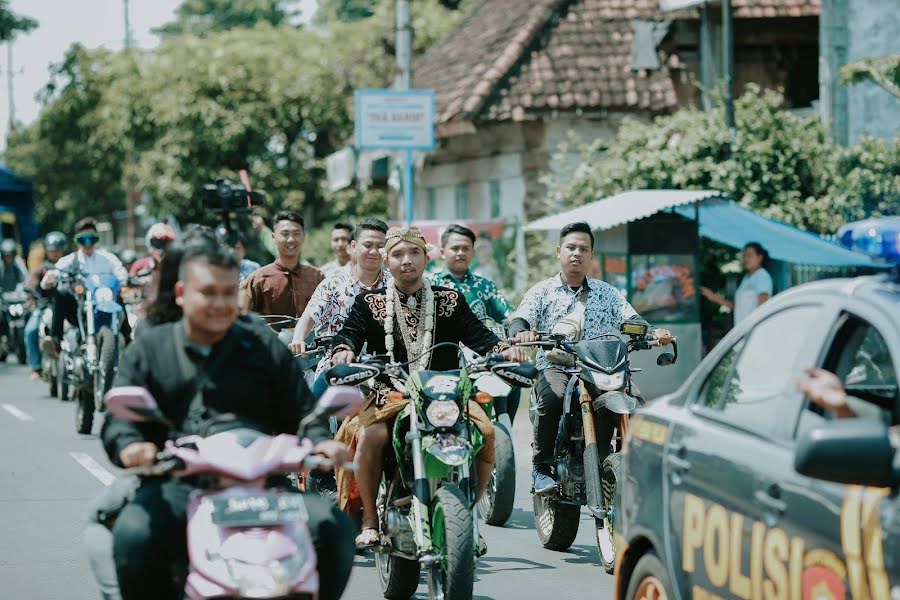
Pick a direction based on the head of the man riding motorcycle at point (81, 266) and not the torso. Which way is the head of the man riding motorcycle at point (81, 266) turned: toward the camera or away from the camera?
toward the camera

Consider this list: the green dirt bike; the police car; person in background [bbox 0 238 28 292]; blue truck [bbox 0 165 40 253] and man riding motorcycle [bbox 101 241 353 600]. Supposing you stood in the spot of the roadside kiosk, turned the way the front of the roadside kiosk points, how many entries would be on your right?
2

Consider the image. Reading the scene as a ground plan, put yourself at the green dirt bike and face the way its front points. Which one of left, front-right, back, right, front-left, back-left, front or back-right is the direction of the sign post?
back

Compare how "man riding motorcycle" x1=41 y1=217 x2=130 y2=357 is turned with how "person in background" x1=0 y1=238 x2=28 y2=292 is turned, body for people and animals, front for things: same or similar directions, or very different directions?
same or similar directions

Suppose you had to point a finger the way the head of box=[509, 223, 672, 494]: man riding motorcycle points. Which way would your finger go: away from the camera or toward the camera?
toward the camera

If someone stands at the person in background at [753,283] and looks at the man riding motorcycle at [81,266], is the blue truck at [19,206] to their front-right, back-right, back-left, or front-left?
front-right

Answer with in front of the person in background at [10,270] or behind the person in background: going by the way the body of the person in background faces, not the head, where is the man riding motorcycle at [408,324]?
in front

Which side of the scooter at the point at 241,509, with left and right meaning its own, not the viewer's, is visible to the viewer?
front

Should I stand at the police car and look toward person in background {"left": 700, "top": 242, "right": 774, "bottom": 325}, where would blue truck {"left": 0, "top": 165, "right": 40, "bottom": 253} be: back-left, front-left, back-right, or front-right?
front-left

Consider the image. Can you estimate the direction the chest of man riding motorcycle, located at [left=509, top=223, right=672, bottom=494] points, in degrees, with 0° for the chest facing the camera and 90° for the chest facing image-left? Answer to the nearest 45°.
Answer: approximately 0°

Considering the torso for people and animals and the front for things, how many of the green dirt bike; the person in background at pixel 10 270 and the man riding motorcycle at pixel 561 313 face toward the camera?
3

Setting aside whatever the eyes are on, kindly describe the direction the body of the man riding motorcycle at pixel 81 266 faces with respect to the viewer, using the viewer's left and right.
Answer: facing the viewer

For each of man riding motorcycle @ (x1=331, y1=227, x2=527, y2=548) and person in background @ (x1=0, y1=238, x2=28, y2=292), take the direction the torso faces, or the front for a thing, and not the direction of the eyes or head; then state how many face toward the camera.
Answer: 2

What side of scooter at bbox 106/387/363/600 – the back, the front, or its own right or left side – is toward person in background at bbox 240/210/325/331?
back
